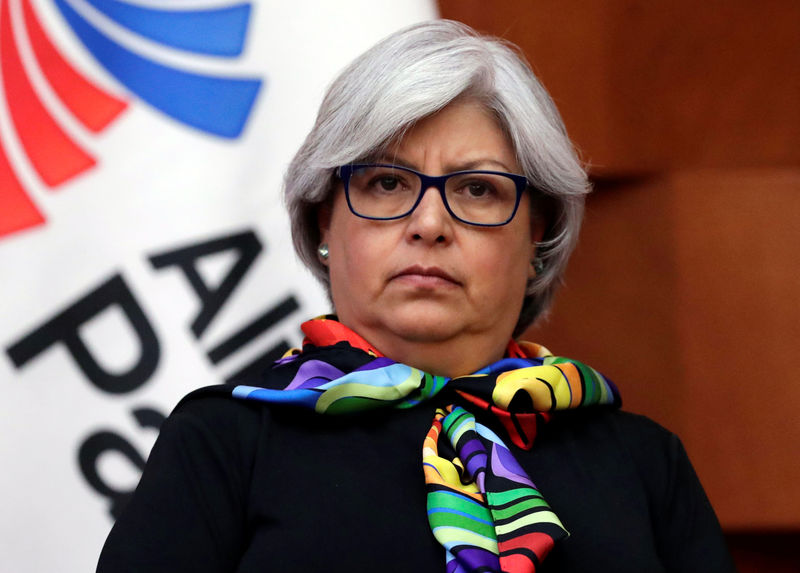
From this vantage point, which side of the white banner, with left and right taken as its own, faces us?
front

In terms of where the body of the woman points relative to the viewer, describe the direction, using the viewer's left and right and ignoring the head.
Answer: facing the viewer

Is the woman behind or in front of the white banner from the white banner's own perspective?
in front

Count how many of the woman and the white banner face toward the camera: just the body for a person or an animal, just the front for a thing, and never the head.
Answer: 2

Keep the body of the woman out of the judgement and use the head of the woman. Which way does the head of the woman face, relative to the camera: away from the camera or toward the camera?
toward the camera

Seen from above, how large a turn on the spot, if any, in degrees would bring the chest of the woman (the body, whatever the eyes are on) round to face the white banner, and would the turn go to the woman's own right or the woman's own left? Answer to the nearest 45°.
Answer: approximately 135° to the woman's own right
